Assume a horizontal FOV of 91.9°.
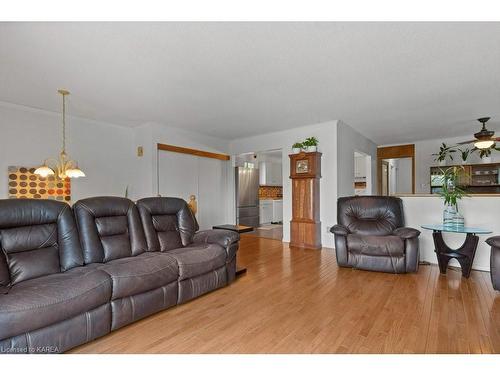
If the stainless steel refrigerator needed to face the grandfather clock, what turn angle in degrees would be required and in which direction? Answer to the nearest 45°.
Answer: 0° — it already faces it

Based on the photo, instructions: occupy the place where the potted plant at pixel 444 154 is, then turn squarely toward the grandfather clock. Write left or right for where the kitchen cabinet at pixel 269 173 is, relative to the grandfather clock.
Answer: right

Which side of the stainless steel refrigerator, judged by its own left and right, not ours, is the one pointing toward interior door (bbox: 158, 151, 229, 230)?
right

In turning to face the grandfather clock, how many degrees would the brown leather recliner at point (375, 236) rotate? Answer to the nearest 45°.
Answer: approximately 135° to its right

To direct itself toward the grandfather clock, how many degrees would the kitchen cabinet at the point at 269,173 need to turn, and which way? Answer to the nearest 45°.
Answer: approximately 45° to its left

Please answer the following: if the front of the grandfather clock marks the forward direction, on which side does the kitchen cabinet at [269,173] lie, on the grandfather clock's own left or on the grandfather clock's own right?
on the grandfather clock's own right

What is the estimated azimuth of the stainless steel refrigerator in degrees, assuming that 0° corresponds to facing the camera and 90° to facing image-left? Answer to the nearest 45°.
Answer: approximately 315°

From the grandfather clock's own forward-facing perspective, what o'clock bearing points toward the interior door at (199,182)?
The interior door is roughly at 2 o'clock from the grandfather clock.

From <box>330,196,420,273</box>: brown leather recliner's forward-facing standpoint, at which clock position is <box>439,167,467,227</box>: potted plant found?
The potted plant is roughly at 8 o'clock from the brown leather recliner.

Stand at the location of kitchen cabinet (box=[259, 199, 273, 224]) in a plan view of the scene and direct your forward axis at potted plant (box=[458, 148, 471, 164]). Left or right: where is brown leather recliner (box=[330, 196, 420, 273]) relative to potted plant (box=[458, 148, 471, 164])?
right
